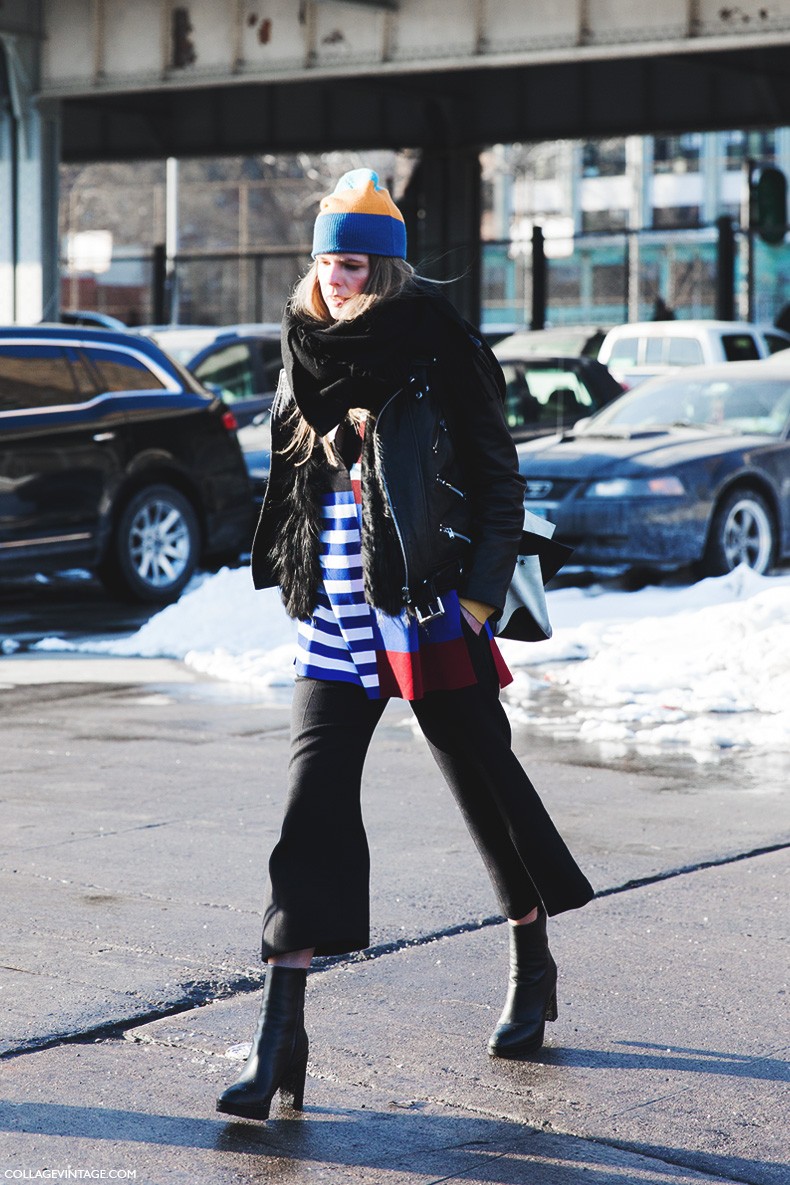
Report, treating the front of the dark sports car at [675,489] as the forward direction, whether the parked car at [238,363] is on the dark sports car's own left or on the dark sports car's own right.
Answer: on the dark sports car's own right

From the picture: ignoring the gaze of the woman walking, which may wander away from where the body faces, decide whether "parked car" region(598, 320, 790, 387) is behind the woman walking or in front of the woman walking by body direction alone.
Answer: behind

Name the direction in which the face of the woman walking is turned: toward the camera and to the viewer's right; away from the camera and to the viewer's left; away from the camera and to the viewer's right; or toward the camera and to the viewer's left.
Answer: toward the camera and to the viewer's left

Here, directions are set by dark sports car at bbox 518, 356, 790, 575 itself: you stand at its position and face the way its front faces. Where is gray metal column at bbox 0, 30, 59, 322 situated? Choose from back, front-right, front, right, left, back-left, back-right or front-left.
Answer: right

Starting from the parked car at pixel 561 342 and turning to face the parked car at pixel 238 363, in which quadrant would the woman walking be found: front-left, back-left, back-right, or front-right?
front-left

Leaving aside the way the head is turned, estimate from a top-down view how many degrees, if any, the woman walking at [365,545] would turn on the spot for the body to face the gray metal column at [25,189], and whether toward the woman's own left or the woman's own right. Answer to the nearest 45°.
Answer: approximately 135° to the woman's own right

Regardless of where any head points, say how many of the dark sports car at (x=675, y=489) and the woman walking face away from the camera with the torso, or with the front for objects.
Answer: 0

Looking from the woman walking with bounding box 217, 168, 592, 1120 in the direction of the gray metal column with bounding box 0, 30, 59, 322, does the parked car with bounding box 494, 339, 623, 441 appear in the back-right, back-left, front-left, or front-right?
front-right

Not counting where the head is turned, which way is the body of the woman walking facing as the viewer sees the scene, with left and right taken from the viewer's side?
facing the viewer and to the left of the viewer

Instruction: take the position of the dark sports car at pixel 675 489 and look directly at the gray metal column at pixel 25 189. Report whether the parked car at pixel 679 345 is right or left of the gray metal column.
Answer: right

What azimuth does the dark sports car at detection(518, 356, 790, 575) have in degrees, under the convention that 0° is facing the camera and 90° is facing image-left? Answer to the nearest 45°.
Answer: approximately 45°

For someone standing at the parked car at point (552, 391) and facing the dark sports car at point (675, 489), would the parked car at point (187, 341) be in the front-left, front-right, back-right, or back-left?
back-right

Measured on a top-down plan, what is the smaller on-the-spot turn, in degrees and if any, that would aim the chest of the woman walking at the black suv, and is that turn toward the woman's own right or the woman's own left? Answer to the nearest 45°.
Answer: approximately 135° to the woman's own right

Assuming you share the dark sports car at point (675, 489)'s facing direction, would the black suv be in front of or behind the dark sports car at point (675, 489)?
in front

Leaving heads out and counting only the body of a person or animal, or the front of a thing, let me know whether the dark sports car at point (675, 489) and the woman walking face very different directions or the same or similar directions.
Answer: same or similar directions
